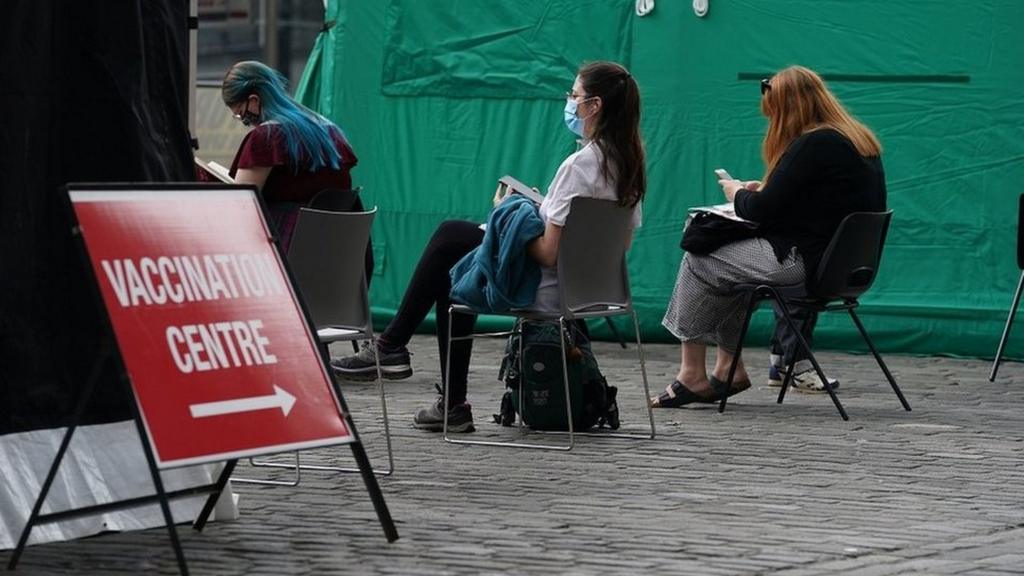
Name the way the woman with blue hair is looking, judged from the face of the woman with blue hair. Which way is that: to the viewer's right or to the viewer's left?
to the viewer's left

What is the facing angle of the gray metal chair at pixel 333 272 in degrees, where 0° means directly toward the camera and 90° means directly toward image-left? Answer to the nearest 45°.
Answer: approximately 135°

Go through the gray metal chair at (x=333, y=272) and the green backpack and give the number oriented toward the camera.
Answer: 1

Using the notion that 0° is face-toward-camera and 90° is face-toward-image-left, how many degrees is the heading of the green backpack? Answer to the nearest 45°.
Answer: approximately 0°

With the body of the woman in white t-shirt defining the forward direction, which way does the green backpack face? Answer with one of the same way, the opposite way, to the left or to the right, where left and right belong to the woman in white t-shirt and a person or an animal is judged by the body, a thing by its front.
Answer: to the left

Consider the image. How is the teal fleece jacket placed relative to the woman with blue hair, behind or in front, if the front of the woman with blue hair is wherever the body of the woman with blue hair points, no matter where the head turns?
behind

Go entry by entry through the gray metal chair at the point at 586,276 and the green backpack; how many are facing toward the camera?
1

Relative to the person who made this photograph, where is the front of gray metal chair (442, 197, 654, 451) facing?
facing away from the viewer and to the left of the viewer

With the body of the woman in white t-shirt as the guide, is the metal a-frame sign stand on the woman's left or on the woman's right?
on the woman's left

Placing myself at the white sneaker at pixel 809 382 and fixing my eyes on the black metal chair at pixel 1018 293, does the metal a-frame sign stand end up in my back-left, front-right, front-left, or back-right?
back-right
